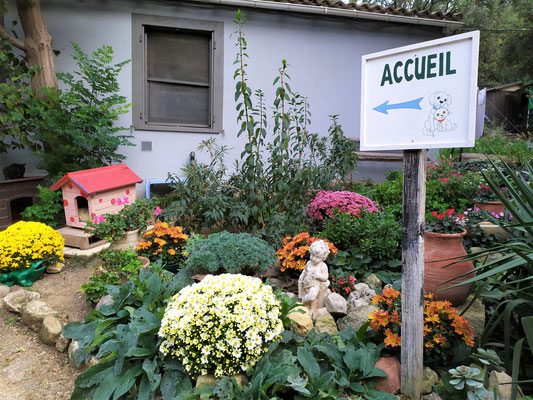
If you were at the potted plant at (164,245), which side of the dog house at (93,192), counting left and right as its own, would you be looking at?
left

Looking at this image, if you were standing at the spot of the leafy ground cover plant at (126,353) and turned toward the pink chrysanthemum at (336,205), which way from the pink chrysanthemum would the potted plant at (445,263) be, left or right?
right

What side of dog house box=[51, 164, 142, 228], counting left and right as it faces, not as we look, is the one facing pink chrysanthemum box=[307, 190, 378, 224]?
left

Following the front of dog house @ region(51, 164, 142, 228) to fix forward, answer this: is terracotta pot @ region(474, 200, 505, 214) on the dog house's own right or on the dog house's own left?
on the dog house's own left

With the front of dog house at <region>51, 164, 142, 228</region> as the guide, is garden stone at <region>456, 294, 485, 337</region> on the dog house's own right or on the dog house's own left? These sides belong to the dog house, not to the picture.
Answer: on the dog house's own left

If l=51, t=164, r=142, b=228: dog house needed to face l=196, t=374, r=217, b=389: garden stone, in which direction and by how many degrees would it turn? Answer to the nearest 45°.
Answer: approximately 45° to its left

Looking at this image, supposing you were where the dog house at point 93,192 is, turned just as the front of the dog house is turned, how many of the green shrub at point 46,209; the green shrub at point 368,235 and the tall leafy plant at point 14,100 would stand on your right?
2

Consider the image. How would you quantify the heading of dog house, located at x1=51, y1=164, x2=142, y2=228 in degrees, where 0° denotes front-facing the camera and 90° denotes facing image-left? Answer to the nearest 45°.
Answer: approximately 45°

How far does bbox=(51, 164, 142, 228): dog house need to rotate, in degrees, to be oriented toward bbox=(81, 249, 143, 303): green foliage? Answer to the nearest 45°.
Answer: approximately 45° to its left

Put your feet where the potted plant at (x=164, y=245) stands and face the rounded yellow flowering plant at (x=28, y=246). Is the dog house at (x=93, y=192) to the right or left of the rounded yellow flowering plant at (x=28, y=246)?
right

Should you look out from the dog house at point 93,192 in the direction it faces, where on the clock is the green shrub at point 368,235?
The green shrub is roughly at 9 o'clock from the dog house.
